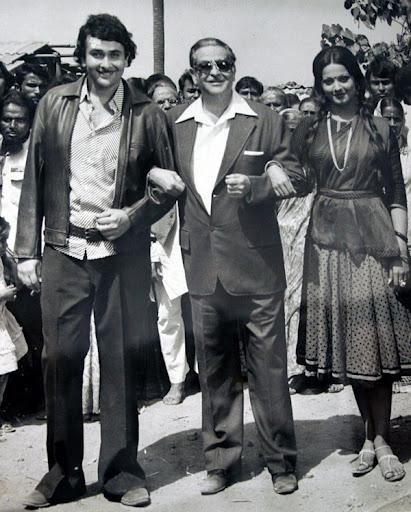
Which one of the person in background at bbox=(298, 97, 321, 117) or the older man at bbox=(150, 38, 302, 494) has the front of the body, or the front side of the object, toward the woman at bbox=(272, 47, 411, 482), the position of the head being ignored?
the person in background

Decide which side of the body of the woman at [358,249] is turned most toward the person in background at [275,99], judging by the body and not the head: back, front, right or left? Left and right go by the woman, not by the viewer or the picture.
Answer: back

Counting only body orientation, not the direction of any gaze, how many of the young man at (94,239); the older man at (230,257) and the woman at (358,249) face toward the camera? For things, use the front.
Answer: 3

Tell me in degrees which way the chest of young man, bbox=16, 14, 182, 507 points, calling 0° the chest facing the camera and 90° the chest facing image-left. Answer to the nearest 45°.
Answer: approximately 0°

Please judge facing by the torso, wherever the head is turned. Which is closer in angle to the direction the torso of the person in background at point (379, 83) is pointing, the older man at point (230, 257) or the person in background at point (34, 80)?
the older man

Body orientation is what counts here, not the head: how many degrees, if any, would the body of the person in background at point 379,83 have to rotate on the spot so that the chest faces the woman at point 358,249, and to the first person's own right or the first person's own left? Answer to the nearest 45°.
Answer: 0° — they already face them

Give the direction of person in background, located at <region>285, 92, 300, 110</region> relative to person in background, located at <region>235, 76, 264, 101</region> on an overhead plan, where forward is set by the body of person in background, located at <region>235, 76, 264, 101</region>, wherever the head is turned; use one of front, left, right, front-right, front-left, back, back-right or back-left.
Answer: back-left

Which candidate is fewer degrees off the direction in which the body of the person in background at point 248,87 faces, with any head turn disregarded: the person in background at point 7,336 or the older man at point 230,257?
the older man

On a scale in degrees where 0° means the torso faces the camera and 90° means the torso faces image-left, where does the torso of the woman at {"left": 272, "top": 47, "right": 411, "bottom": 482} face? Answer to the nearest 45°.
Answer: approximately 0°

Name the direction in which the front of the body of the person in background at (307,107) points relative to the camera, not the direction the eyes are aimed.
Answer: toward the camera

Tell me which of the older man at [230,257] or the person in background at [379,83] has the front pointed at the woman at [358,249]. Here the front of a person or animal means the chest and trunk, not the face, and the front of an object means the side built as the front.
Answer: the person in background

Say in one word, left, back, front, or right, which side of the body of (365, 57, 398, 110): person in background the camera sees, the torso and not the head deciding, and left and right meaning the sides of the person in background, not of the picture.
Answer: front

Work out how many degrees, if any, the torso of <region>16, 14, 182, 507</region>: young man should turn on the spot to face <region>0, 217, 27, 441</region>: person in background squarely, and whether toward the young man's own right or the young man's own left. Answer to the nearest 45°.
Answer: approximately 135° to the young man's own right
